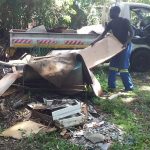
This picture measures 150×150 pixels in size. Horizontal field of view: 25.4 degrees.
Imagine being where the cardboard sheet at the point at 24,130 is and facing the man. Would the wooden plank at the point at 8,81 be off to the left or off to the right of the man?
left

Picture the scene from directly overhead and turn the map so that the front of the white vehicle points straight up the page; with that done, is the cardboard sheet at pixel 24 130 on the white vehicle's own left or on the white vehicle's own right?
on the white vehicle's own right

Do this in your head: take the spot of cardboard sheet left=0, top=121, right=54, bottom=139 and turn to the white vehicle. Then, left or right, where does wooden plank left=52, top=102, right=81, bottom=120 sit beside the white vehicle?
right

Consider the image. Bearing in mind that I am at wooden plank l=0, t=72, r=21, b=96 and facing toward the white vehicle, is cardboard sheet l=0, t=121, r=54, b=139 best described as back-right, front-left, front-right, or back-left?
back-right

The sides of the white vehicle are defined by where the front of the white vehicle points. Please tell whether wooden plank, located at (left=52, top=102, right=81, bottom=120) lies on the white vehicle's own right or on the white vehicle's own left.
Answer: on the white vehicle's own right

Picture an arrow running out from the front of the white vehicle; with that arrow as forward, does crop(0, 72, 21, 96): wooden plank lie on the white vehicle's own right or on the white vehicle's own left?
on the white vehicle's own right

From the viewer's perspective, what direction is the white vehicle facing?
to the viewer's right
